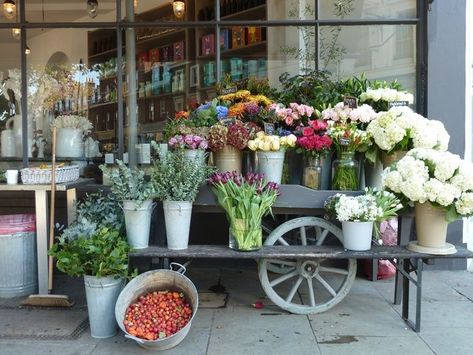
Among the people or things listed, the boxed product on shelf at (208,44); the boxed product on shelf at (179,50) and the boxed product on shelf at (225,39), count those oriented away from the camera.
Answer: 0

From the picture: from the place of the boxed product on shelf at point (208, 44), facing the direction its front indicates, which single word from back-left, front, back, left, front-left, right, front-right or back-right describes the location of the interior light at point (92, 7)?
front-right

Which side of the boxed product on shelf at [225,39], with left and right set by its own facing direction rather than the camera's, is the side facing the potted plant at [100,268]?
front

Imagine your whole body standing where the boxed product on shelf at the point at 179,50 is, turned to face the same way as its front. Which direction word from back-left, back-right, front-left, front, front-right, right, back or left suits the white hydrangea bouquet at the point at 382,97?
left

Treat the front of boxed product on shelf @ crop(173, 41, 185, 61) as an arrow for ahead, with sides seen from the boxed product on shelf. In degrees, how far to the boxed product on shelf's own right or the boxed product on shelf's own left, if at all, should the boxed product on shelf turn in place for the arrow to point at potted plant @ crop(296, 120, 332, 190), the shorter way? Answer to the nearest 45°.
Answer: approximately 90° to the boxed product on shelf's own left

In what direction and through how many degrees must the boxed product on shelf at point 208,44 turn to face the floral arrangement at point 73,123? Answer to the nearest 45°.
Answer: approximately 45° to its right

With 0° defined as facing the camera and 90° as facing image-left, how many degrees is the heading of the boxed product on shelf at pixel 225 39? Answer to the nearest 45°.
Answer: approximately 45°

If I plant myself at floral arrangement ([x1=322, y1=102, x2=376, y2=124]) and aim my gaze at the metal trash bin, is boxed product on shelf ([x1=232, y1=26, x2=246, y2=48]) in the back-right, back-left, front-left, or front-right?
front-right

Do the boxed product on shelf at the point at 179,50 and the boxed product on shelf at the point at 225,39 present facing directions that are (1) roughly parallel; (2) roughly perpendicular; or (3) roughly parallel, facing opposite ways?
roughly parallel

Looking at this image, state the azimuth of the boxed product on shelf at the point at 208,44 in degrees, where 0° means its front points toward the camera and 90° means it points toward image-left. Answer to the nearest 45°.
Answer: approximately 45°

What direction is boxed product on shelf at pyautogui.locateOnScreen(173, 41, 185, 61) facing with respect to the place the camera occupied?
facing the viewer and to the left of the viewer

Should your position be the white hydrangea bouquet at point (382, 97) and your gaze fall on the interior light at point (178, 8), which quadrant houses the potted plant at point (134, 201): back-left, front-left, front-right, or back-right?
front-left

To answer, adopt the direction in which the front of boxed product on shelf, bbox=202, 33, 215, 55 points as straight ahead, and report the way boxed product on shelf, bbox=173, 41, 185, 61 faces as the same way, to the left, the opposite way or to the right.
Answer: the same way

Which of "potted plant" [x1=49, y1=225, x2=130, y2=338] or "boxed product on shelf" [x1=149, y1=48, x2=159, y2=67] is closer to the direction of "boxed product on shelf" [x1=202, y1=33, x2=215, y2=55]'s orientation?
the potted plant

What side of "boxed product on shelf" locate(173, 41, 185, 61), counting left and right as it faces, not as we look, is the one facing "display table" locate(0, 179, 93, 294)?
front

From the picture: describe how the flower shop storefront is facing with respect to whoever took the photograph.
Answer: facing the viewer

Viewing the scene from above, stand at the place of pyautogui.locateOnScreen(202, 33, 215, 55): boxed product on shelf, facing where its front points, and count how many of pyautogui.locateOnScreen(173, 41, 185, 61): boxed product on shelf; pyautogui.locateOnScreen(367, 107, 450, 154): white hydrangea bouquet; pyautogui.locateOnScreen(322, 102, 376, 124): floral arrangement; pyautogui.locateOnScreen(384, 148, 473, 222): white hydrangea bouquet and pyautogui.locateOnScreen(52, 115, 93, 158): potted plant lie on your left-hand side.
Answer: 3

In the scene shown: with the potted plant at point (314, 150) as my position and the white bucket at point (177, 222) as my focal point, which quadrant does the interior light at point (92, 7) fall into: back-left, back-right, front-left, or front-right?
front-right

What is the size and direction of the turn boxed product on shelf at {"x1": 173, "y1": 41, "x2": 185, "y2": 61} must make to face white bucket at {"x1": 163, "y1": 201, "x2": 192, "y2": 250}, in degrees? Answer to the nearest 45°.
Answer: approximately 45° to its left
